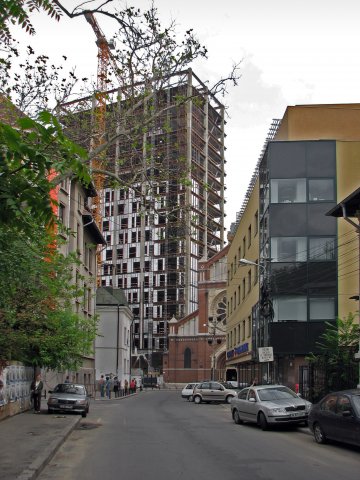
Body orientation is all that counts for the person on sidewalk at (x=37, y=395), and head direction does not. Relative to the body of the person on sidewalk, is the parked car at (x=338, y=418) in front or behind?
in front

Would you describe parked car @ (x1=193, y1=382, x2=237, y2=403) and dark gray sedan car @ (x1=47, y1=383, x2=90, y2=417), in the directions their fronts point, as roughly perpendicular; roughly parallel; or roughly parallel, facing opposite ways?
roughly perpendicular

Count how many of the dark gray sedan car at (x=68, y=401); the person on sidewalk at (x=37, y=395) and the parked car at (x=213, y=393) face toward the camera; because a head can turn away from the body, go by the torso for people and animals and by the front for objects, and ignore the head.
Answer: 2

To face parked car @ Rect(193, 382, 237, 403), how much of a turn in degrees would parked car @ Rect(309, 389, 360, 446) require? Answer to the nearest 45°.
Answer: approximately 135° to its left

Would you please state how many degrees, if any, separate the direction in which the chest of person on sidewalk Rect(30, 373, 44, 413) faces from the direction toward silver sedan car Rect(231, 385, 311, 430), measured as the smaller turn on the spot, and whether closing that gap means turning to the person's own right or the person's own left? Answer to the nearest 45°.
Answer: approximately 45° to the person's own left

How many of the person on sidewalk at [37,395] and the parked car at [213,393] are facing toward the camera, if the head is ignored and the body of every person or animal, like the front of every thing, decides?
1

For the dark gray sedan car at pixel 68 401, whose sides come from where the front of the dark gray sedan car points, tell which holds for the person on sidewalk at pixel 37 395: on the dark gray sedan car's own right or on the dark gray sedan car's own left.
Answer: on the dark gray sedan car's own right
